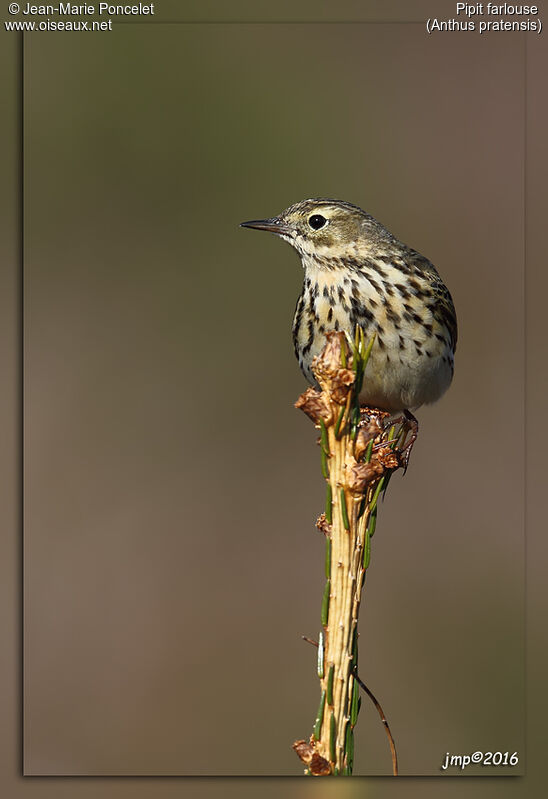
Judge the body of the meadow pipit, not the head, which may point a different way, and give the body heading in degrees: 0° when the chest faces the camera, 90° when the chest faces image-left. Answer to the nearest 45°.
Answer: approximately 45°
